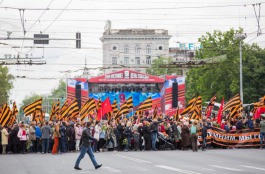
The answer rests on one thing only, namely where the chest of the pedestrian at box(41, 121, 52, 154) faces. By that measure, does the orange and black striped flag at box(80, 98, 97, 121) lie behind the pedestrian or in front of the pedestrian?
in front
